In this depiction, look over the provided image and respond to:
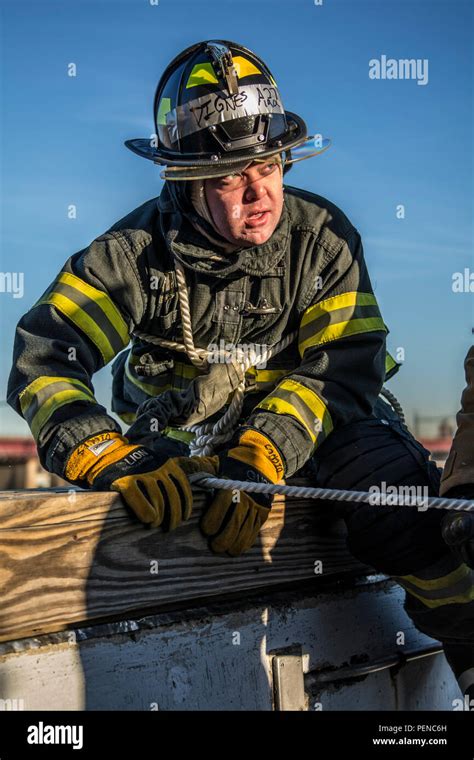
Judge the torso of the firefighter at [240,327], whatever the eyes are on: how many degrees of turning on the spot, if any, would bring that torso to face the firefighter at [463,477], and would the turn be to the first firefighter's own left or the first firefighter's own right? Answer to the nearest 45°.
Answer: approximately 45° to the first firefighter's own left

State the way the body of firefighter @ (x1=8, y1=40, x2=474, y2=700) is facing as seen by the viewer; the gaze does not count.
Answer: toward the camera
